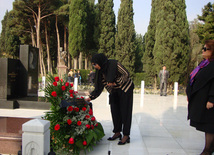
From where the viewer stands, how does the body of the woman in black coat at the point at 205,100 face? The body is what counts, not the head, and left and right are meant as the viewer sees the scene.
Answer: facing to the left of the viewer

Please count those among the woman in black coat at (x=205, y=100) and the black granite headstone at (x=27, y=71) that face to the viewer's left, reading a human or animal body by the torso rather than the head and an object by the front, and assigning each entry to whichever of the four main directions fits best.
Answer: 1

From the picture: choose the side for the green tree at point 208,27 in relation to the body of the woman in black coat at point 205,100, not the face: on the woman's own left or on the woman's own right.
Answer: on the woman's own right

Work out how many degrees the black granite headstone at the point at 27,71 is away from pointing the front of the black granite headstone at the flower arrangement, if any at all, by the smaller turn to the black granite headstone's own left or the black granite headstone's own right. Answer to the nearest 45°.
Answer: approximately 45° to the black granite headstone's own right

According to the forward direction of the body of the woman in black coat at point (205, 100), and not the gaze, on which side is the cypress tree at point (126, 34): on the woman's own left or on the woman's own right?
on the woman's own right

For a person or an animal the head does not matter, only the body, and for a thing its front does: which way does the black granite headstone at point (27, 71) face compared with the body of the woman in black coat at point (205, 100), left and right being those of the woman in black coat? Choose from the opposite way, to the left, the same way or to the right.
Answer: the opposite way

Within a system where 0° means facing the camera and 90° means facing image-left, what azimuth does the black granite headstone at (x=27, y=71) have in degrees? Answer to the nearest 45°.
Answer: approximately 315°
